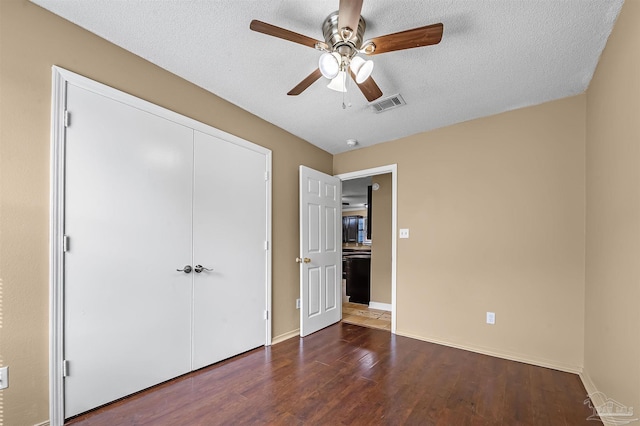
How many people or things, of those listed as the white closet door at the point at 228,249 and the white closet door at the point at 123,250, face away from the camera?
0

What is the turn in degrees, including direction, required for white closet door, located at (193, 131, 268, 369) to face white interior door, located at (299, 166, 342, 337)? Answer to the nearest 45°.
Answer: approximately 90° to its left

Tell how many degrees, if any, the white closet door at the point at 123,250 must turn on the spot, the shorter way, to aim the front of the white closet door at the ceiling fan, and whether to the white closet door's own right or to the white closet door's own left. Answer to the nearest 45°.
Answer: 0° — it already faces it

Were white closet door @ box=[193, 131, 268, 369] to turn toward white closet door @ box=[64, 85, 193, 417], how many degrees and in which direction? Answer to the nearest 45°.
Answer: approximately 90° to its right

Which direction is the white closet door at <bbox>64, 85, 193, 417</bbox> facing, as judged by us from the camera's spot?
facing the viewer and to the right of the viewer

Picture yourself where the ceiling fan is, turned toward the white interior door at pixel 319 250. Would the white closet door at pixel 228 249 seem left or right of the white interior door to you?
left

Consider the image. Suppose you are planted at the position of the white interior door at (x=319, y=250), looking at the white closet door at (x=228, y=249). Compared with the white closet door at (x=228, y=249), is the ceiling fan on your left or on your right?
left
